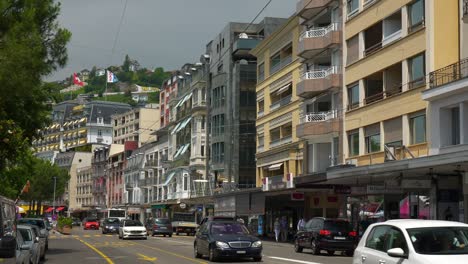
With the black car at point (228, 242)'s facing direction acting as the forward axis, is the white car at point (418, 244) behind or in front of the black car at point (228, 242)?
in front

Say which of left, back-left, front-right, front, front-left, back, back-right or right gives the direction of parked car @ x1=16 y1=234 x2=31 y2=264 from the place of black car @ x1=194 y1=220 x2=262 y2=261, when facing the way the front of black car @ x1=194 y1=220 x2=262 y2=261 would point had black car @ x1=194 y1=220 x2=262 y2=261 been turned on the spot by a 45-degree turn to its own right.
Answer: front-right

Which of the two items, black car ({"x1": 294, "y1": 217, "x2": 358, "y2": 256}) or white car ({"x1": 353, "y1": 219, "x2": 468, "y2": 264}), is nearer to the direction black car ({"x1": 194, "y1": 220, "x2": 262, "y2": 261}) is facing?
the white car

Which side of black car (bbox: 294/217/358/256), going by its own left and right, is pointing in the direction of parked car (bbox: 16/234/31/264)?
left

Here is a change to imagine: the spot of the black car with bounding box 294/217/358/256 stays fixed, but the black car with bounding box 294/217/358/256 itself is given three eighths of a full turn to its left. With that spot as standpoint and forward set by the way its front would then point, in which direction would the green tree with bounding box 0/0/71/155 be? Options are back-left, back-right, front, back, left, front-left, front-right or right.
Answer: front-right

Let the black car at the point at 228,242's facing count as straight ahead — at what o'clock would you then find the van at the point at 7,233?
The van is roughly at 2 o'clock from the black car.

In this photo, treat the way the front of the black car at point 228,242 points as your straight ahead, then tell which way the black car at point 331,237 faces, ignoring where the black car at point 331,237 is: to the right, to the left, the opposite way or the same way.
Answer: the opposite way

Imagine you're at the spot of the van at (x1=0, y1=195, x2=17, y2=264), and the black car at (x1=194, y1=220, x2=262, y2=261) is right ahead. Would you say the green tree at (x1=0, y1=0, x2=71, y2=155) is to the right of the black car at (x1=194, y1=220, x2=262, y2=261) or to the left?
left

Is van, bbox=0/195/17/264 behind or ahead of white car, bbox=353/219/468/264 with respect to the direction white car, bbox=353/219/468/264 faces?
behind
